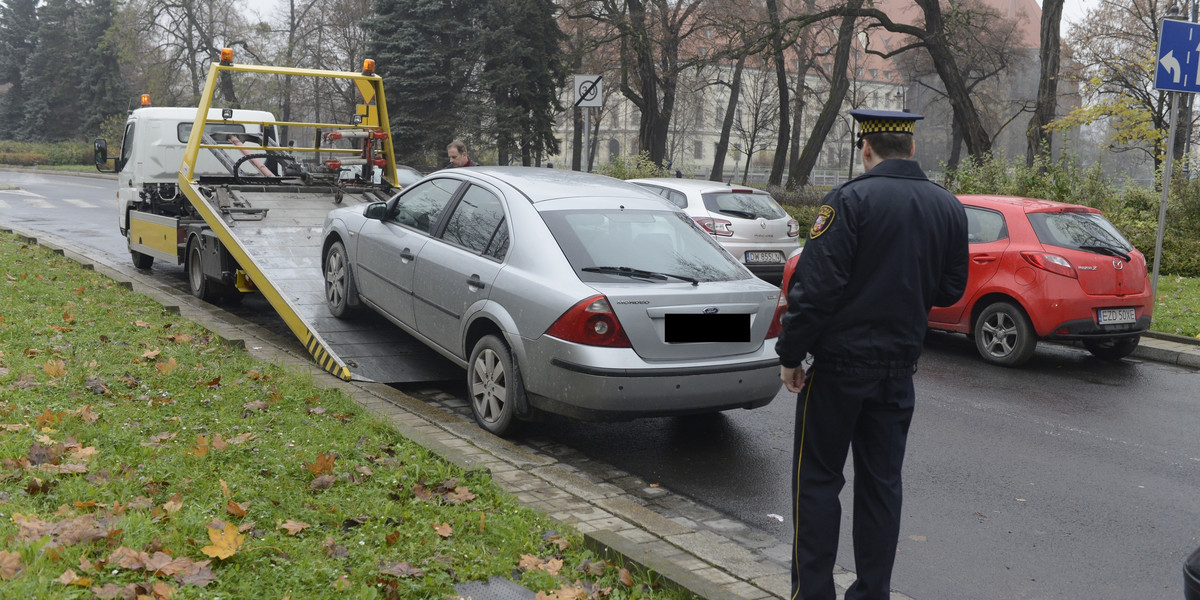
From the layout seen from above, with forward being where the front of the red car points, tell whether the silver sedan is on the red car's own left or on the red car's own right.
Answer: on the red car's own left

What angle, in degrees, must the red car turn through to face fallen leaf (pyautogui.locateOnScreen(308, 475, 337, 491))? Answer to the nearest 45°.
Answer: approximately 90° to its left

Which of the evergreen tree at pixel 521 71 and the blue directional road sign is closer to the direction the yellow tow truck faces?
the evergreen tree

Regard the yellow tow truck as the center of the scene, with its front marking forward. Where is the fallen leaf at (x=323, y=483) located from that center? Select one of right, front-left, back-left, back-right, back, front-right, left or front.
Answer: back-left

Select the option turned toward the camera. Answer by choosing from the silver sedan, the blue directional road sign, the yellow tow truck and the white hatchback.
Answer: the blue directional road sign

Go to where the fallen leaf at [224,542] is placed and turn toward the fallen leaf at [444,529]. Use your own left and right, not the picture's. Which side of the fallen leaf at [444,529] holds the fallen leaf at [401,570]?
right

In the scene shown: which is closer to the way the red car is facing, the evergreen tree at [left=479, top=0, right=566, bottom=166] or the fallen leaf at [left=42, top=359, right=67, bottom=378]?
the evergreen tree

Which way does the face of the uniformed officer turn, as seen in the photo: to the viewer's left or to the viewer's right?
to the viewer's left

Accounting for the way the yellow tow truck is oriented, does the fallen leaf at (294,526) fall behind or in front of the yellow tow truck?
behind

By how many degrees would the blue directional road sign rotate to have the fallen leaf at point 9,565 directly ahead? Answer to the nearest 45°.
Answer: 0° — it already faces it

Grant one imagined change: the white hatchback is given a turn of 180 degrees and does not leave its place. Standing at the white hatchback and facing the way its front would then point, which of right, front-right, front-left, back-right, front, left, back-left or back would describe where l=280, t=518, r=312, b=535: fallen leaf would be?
front-right

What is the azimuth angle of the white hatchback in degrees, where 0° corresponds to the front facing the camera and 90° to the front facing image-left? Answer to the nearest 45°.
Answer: approximately 135°

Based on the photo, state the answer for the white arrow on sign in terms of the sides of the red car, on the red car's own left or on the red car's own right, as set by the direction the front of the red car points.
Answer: on the red car's own right

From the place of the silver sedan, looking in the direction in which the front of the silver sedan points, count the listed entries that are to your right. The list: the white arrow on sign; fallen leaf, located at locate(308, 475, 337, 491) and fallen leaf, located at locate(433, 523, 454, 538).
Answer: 1
